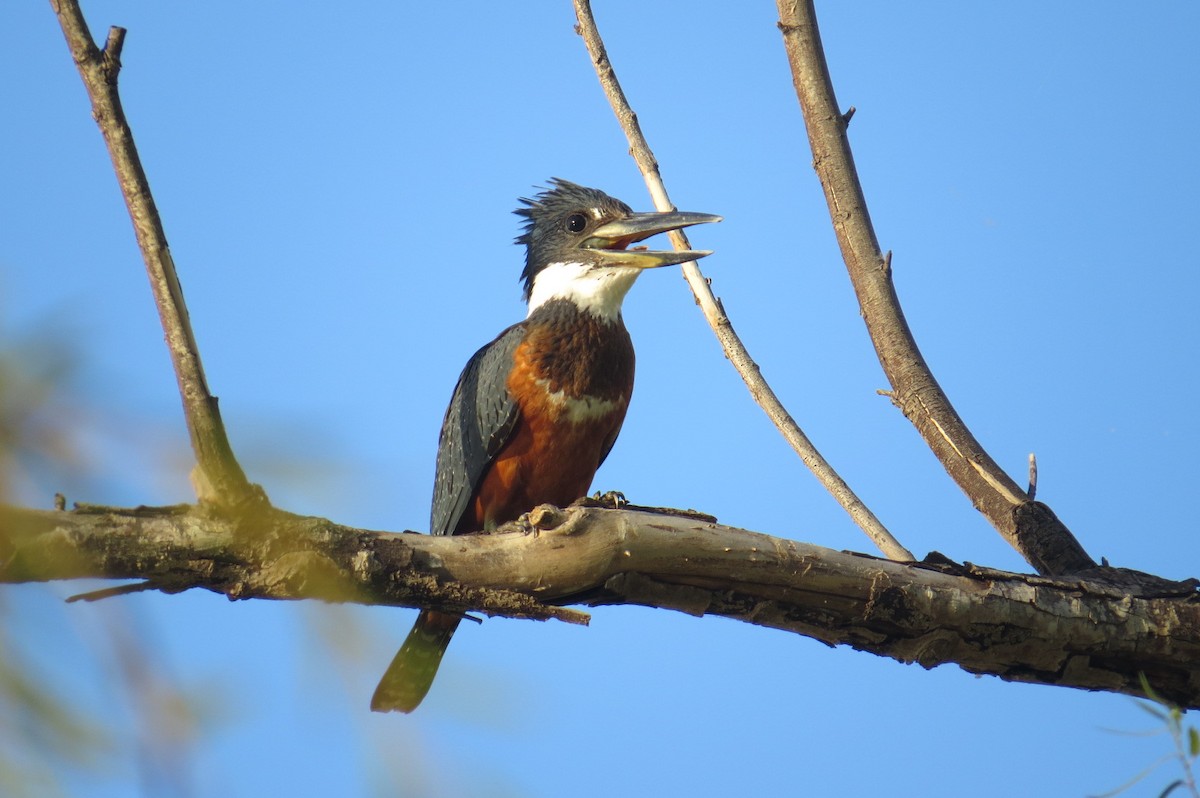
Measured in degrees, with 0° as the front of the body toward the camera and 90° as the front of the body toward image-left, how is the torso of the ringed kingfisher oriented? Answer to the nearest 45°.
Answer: approximately 315°

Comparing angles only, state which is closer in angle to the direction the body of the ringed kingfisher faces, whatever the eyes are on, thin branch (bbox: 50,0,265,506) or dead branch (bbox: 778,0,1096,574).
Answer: the dead branch

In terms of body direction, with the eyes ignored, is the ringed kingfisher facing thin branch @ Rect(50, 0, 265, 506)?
no

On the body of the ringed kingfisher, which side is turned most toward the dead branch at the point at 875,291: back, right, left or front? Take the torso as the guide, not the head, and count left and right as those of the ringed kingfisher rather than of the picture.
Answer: front
